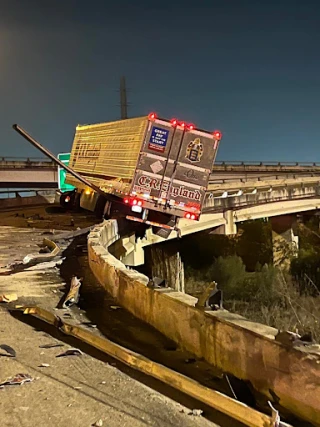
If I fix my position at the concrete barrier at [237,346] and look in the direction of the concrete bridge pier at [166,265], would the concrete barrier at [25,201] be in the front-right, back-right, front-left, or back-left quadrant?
front-left

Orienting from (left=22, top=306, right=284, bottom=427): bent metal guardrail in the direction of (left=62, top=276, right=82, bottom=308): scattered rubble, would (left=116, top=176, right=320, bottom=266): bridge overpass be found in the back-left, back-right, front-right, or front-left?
front-right

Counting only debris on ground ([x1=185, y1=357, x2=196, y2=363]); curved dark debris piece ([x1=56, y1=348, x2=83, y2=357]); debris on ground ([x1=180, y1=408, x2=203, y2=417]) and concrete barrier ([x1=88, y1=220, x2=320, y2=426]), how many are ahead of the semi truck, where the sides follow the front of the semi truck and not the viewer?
0

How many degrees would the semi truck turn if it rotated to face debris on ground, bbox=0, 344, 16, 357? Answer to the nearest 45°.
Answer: approximately 135° to its left

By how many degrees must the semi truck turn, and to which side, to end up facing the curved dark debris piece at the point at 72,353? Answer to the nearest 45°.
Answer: approximately 135° to its left

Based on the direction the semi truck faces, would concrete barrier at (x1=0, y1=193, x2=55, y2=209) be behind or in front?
in front

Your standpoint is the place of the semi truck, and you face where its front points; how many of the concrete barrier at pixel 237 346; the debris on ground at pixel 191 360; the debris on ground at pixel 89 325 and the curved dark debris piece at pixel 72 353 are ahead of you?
0

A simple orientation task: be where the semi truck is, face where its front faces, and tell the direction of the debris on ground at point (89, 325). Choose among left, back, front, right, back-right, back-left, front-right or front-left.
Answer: back-left

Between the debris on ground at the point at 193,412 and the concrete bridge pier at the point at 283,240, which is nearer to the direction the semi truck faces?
the concrete bridge pier

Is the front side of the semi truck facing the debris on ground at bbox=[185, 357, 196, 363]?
no

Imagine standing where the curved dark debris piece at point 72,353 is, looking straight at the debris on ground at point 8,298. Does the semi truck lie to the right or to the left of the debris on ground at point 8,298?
right

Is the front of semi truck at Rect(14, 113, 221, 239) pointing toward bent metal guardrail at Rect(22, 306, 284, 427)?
no

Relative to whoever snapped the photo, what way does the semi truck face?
facing away from the viewer and to the left of the viewer
